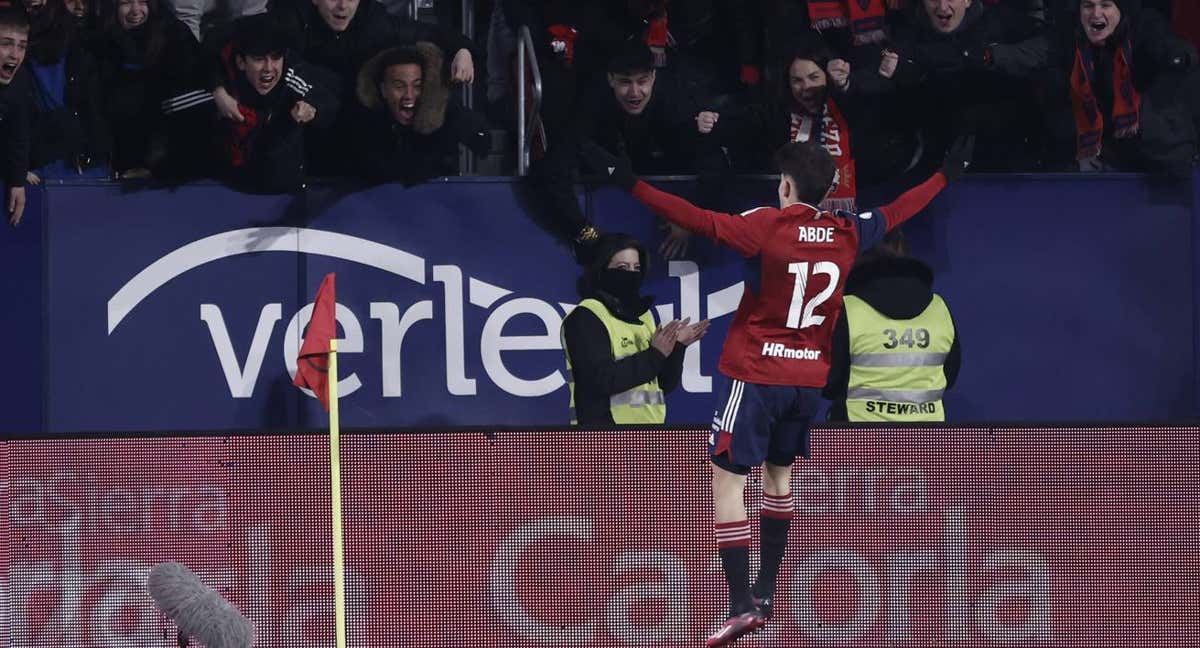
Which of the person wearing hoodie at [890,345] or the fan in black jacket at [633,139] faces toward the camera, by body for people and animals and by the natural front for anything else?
the fan in black jacket

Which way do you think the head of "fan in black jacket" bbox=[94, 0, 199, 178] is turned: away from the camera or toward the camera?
toward the camera

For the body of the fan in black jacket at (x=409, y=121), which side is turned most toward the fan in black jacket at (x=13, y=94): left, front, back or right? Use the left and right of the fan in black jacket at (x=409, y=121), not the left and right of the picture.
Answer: right

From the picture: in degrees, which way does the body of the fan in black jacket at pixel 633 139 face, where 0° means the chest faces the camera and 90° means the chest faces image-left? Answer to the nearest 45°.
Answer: approximately 0°

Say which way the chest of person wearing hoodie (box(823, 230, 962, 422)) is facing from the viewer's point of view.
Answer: away from the camera

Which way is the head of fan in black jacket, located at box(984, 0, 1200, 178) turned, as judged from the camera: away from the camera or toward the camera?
toward the camera

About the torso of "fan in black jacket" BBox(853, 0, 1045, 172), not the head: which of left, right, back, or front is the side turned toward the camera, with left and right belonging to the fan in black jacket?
front

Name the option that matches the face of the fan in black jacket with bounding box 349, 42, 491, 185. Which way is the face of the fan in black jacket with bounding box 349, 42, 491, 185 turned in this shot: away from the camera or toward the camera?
toward the camera

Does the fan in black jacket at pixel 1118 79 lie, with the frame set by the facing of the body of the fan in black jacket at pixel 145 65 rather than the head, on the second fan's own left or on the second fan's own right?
on the second fan's own left

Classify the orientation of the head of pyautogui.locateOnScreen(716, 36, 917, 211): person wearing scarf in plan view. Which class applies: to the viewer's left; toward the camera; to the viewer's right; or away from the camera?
toward the camera

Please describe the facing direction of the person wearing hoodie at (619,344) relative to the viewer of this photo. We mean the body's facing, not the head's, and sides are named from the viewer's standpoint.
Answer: facing the viewer and to the right of the viewer

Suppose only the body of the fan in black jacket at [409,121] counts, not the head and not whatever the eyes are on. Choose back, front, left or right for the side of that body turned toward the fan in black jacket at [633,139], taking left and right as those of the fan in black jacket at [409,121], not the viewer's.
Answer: left

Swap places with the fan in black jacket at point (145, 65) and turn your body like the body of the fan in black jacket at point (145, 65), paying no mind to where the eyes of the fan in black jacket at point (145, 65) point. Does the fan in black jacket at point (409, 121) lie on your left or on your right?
on your left

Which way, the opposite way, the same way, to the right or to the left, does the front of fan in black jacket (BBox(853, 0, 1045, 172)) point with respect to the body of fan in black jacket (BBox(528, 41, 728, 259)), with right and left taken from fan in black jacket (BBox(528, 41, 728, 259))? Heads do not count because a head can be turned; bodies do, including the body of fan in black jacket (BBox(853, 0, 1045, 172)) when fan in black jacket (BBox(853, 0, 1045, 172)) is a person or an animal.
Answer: the same way

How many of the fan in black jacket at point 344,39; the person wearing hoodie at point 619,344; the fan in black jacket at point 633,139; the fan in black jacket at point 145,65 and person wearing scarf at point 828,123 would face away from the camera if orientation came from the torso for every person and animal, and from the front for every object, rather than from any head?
0

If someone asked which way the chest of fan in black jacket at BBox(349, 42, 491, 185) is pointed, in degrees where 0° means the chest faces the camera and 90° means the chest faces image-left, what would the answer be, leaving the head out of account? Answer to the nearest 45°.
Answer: approximately 0°

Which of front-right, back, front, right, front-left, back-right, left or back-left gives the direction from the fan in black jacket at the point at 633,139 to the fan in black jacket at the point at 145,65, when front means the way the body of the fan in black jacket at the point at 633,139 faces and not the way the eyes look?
right

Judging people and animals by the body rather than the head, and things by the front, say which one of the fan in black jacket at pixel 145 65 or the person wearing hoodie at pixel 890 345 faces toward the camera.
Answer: the fan in black jacket

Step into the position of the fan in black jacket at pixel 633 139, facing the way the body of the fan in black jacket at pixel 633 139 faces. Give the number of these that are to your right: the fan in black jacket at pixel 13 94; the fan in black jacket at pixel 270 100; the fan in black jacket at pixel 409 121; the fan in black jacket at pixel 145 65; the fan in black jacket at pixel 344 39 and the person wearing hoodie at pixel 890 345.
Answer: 5

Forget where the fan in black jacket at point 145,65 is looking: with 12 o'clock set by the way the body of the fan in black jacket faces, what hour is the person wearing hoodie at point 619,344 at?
The person wearing hoodie is roughly at 10 o'clock from the fan in black jacket.
